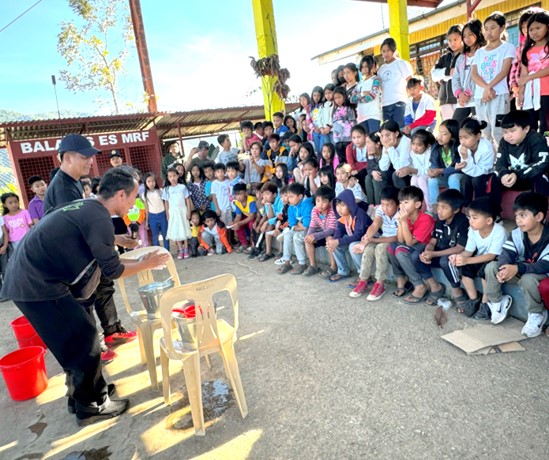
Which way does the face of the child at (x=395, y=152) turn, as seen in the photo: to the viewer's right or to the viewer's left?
to the viewer's left

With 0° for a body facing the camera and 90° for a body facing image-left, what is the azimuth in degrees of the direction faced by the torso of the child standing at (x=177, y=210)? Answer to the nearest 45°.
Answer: approximately 0°
